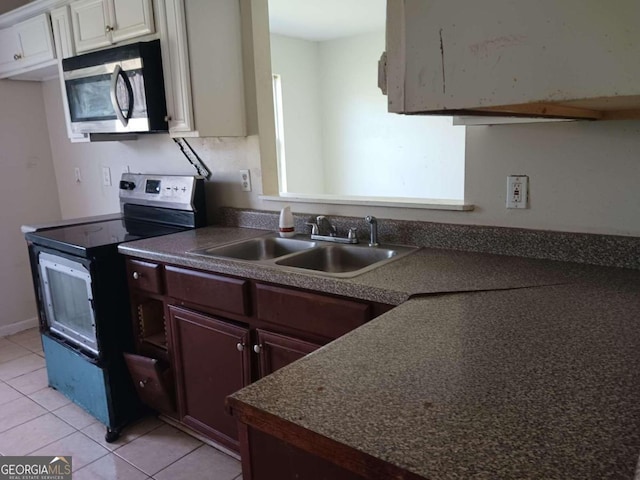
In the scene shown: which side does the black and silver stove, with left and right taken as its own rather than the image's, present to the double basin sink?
left

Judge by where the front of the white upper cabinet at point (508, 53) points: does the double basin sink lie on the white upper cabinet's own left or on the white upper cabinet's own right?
on the white upper cabinet's own right

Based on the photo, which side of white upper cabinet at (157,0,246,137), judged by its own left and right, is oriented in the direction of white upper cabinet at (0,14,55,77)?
right

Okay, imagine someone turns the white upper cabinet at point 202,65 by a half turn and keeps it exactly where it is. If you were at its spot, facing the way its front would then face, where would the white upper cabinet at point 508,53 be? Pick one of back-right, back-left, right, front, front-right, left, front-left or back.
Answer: back-right

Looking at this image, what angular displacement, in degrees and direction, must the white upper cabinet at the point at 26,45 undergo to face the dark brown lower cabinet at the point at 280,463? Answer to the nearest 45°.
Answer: approximately 45° to its left

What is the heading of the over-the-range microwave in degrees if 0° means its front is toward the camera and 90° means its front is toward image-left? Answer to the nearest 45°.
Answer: approximately 45°
